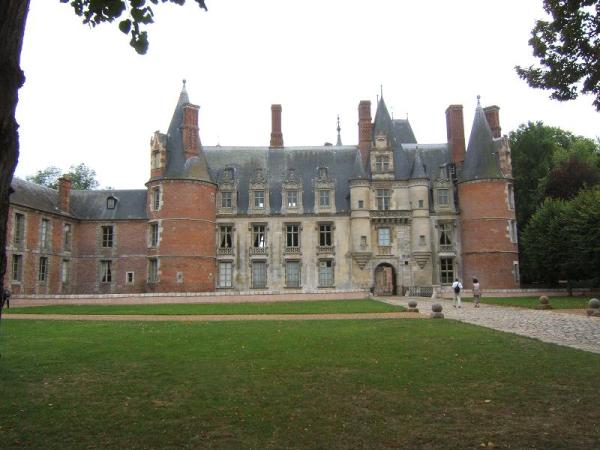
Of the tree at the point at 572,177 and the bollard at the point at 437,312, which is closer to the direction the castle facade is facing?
the bollard

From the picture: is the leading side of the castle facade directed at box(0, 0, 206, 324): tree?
yes

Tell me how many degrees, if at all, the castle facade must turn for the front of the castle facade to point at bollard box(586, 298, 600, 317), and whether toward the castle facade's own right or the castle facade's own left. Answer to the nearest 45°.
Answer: approximately 45° to the castle facade's own left

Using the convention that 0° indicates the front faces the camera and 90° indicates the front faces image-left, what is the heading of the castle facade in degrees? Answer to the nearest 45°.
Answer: approximately 0°

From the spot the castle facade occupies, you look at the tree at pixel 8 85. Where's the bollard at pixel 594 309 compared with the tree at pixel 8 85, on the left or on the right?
left

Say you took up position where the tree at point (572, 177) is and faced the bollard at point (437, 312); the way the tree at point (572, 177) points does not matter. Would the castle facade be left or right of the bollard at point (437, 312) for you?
right

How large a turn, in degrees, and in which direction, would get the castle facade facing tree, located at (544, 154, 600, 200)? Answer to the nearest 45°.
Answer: approximately 90° to its left

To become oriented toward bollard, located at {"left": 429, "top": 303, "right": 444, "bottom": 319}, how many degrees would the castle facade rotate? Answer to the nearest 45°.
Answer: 0° — it already faces it
